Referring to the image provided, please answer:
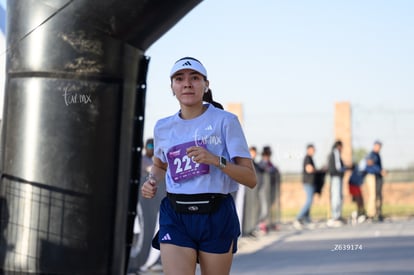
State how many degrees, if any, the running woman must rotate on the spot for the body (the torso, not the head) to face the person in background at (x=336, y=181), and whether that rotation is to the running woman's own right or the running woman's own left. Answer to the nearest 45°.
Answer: approximately 180°

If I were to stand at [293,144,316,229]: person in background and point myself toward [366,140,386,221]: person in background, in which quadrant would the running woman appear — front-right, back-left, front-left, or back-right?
back-right

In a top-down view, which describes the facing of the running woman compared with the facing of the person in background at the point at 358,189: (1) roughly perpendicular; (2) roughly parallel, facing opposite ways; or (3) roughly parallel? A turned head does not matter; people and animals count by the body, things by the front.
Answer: roughly perpendicular

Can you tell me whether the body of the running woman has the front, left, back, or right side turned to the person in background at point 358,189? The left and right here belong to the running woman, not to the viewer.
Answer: back

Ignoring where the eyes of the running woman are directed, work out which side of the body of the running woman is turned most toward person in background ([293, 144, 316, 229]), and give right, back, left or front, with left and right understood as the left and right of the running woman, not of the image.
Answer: back
